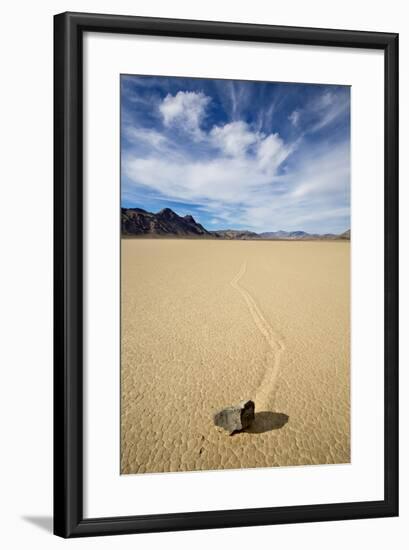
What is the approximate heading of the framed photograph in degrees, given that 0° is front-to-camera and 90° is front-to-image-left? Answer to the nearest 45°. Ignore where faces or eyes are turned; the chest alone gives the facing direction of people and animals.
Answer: approximately 315°
